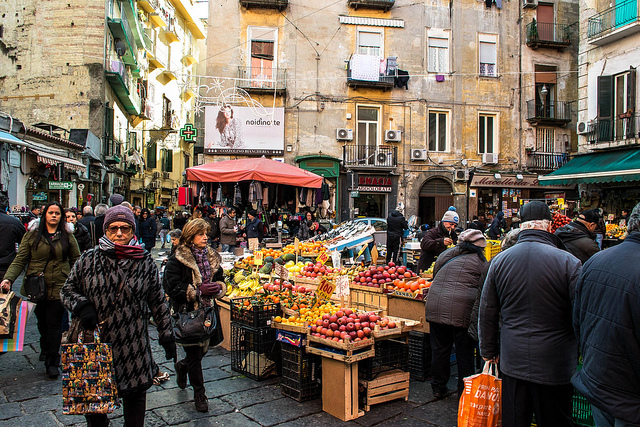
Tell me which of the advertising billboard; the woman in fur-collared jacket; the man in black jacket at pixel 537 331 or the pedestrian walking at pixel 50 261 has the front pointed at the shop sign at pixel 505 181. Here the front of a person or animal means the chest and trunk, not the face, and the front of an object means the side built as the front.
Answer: the man in black jacket

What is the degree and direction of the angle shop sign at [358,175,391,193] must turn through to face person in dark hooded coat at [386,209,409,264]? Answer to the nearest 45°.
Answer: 0° — it already faces them

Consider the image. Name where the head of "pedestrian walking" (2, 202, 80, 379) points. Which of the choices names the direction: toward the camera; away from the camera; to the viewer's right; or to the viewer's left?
toward the camera

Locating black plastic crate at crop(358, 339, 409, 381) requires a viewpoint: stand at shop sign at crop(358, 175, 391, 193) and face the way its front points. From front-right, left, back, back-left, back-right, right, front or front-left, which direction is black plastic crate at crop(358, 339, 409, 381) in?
front

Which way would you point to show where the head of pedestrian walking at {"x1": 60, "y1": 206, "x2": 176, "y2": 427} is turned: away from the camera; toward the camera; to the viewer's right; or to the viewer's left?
toward the camera

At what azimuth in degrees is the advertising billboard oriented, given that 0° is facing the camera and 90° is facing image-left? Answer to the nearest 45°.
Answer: approximately 0°

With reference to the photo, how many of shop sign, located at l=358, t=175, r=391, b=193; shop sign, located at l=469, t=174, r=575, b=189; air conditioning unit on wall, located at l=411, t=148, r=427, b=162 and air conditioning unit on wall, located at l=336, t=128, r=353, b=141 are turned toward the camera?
4

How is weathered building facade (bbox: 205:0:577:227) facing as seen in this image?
toward the camera

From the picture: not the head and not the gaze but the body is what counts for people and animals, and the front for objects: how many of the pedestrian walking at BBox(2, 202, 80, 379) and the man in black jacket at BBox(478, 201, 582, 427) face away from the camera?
1

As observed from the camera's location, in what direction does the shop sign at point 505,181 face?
facing the viewer

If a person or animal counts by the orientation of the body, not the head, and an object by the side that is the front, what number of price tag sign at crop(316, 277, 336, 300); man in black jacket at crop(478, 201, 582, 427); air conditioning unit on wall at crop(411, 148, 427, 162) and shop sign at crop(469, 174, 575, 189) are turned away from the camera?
1

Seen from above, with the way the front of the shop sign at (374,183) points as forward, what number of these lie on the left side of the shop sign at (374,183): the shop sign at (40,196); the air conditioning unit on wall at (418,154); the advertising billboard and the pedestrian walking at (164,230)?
1

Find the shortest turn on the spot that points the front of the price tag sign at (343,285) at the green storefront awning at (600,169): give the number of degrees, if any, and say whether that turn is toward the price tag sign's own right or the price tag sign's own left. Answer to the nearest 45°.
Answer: approximately 135° to the price tag sign's own left

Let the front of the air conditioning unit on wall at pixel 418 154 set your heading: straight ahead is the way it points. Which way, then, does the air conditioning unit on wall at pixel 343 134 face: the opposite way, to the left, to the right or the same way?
the same way

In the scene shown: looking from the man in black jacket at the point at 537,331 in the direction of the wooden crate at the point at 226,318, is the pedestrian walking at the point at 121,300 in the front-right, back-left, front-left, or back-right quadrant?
front-left

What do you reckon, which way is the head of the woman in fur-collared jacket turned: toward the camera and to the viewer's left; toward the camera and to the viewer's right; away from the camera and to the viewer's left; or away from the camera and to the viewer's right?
toward the camera and to the viewer's right

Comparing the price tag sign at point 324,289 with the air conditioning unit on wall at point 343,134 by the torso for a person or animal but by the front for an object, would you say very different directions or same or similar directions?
same or similar directions

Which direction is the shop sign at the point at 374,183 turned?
toward the camera

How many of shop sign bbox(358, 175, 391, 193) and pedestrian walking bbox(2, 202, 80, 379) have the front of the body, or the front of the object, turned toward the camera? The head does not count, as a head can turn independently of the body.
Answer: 2

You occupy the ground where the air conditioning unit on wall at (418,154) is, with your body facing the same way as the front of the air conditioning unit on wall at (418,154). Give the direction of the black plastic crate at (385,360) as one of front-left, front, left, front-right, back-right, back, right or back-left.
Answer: front
